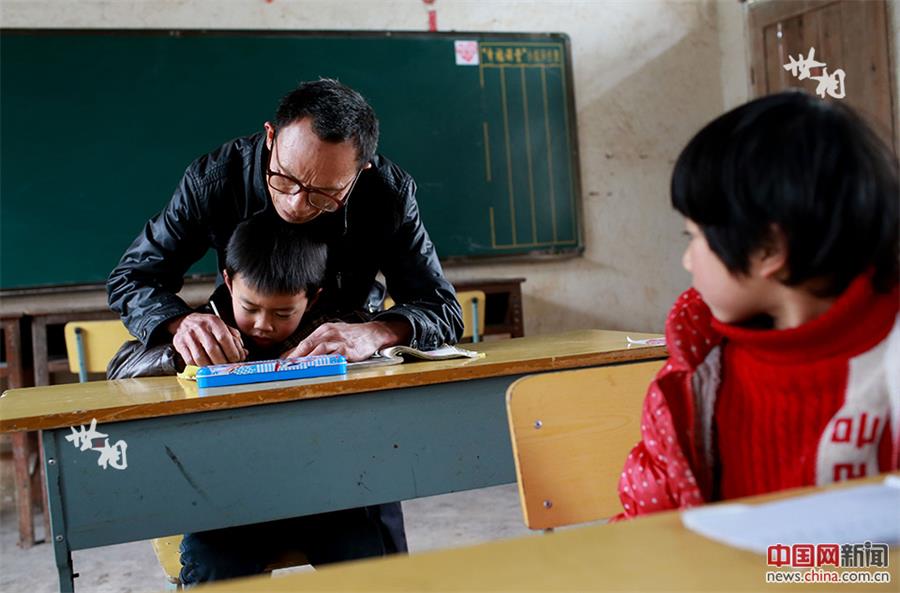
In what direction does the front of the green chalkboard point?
toward the camera

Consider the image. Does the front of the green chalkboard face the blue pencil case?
yes

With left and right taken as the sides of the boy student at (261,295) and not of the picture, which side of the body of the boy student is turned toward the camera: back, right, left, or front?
front

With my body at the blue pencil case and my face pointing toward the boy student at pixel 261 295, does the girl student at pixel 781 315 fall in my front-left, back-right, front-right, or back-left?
back-right

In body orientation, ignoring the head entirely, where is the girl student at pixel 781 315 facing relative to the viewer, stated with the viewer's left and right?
facing the viewer and to the left of the viewer

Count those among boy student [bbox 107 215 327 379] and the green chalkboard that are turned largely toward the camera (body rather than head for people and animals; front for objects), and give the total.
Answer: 2
